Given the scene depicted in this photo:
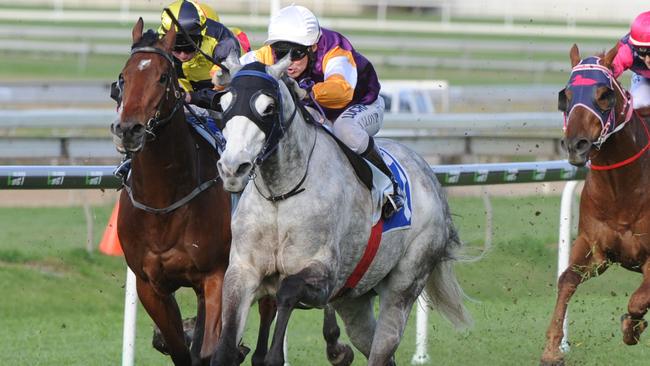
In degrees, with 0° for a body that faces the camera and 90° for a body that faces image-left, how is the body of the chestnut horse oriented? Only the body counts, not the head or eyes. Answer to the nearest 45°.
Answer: approximately 45°

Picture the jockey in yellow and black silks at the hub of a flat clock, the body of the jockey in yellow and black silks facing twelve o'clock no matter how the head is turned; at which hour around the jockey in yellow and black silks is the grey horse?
The grey horse is roughly at 10 o'clock from the jockey in yellow and black silks.

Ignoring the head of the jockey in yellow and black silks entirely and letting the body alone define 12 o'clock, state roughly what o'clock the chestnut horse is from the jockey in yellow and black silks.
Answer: The chestnut horse is roughly at 8 o'clock from the jockey in yellow and black silks.

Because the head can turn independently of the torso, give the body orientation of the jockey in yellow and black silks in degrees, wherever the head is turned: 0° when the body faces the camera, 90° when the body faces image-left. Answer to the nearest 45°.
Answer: approximately 45°

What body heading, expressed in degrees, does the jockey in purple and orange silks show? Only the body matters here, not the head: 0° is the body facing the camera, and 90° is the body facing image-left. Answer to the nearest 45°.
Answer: approximately 45°

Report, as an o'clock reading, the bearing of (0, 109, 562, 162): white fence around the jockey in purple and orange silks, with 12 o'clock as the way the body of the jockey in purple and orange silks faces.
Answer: The white fence is roughly at 5 o'clock from the jockey in purple and orange silks.
